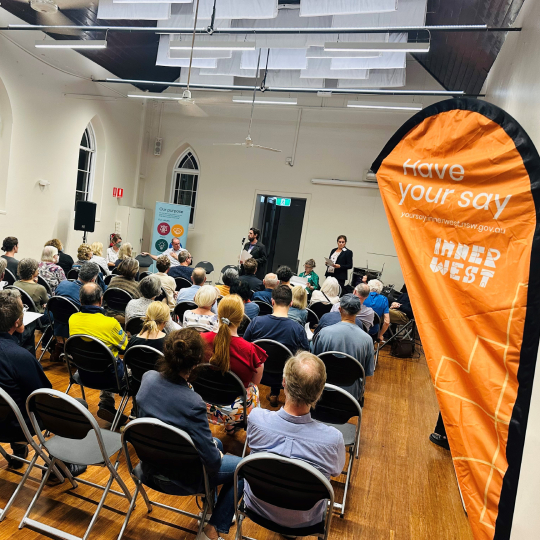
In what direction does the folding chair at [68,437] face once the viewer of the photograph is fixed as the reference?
facing away from the viewer and to the right of the viewer

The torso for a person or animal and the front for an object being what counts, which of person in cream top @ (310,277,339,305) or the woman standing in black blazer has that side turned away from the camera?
the person in cream top

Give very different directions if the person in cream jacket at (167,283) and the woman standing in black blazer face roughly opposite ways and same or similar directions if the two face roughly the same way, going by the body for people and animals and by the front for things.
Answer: very different directions

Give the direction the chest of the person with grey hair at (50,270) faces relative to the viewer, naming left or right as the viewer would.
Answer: facing away from the viewer and to the right of the viewer

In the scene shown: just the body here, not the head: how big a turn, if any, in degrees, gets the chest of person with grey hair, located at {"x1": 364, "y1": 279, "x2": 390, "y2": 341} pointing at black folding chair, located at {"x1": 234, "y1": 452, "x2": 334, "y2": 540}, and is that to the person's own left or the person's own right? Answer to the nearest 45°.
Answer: approximately 180°

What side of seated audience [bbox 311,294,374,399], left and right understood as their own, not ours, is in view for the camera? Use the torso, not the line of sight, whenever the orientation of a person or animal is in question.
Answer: back

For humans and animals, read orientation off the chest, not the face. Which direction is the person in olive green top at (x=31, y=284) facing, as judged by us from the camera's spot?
facing away from the viewer and to the right of the viewer

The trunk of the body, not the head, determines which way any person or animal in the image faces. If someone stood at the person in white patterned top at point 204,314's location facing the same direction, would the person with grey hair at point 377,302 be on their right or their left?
on their right

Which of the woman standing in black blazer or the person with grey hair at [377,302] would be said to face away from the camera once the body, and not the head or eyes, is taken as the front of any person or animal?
the person with grey hair

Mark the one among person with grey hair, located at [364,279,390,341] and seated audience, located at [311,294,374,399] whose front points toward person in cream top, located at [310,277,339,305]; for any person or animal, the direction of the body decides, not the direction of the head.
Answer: seated audience, located at [311,294,374,399]

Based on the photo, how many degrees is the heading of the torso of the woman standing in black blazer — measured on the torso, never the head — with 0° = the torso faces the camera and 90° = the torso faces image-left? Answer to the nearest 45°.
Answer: approximately 45°

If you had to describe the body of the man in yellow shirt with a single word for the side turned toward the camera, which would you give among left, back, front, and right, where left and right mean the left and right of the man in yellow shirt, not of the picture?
back

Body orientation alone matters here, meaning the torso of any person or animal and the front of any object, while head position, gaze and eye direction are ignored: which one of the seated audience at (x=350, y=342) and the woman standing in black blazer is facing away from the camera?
the seated audience

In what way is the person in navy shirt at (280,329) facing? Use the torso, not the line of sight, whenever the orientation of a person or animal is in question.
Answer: away from the camera

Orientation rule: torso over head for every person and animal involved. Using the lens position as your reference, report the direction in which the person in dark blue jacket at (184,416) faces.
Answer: facing away from the viewer and to the right of the viewer

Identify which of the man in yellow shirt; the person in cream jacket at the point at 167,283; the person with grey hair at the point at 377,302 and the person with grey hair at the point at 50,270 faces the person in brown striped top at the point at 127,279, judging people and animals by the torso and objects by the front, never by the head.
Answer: the man in yellow shirt

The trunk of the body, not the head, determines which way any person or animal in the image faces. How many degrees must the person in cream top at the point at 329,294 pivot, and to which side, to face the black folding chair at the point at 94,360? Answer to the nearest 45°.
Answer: approximately 135° to their left

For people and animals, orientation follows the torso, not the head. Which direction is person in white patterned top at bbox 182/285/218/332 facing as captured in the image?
away from the camera
